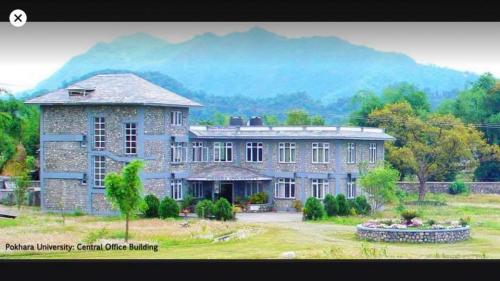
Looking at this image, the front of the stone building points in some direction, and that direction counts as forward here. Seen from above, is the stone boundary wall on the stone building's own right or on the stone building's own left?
on the stone building's own left

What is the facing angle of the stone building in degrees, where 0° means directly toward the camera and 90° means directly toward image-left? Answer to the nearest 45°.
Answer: approximately 0°

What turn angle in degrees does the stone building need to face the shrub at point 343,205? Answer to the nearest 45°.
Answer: approximately 90° to its left

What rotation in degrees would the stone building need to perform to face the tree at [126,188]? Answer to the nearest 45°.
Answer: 0° — it already faces it

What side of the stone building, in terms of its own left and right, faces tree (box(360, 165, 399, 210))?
left

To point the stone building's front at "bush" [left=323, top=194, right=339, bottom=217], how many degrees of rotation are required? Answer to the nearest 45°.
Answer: approximately 90° to its left

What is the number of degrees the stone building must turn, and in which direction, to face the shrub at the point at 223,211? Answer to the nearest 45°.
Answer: approximately 45° to its left
